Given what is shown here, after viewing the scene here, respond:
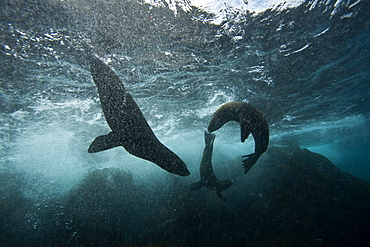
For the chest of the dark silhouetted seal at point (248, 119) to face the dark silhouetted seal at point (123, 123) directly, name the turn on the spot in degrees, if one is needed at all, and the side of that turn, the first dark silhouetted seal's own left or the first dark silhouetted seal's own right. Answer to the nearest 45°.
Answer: approximately 45° to the first dark silhouetted seal's own left

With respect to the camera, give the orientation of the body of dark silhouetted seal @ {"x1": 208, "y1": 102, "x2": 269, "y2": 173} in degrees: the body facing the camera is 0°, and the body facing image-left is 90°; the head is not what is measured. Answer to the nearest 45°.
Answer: approximately 90°
